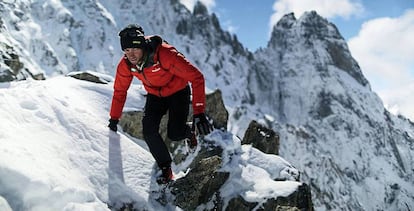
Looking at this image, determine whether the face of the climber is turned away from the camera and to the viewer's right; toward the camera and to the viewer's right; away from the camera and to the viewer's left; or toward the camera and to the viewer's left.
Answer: toward the camera and to the viewer's left

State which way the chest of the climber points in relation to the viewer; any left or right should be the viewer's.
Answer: facing the viewer and to the left of the viewer
